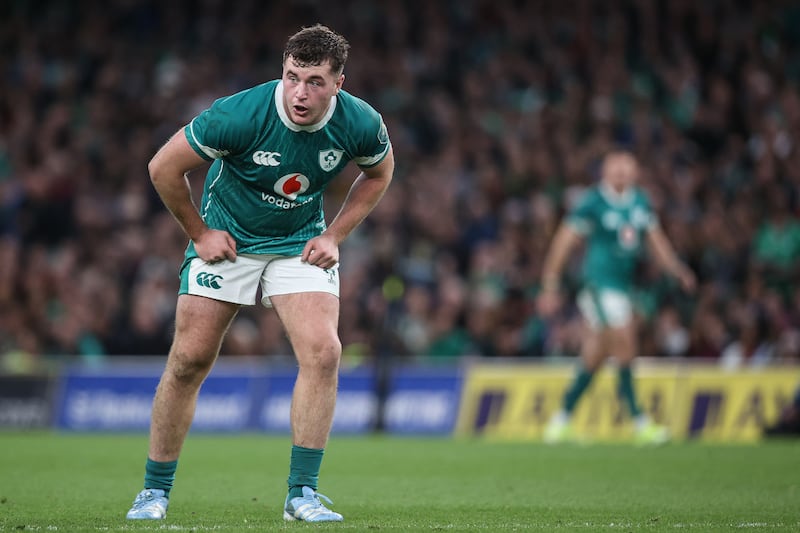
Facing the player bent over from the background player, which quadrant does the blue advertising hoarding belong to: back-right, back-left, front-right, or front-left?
back-right

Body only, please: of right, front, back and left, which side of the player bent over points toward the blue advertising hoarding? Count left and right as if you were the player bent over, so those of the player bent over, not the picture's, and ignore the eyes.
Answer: back

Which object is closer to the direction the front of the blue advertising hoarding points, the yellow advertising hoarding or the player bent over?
the player bent over

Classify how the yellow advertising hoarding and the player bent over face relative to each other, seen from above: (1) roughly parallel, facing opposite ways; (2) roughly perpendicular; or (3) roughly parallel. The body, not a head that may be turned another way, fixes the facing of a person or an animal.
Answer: roughly parallel

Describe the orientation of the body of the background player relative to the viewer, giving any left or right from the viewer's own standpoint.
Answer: facing the viewer and to the right of the viewer

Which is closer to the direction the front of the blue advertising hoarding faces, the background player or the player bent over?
the player bent over

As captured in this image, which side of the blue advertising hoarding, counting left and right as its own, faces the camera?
front

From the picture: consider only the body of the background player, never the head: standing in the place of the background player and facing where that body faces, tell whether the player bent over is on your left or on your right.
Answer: on your right

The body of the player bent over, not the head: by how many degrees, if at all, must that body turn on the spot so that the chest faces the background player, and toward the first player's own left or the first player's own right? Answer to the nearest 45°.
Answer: approximately 135° to the first player's own left

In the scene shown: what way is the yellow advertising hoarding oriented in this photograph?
toward the camera

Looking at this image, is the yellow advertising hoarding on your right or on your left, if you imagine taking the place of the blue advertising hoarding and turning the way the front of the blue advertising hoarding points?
on your left

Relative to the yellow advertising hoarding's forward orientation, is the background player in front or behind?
in front

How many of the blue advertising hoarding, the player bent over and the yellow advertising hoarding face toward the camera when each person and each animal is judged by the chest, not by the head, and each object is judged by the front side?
3
